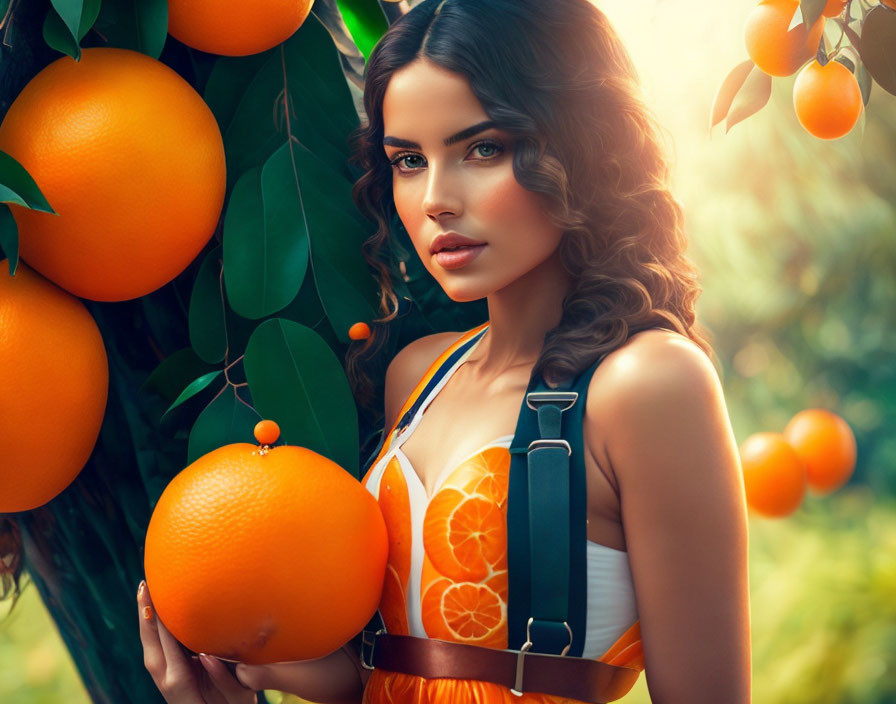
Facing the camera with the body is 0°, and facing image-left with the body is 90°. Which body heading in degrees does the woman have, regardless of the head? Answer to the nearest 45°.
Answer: approximately 45°
